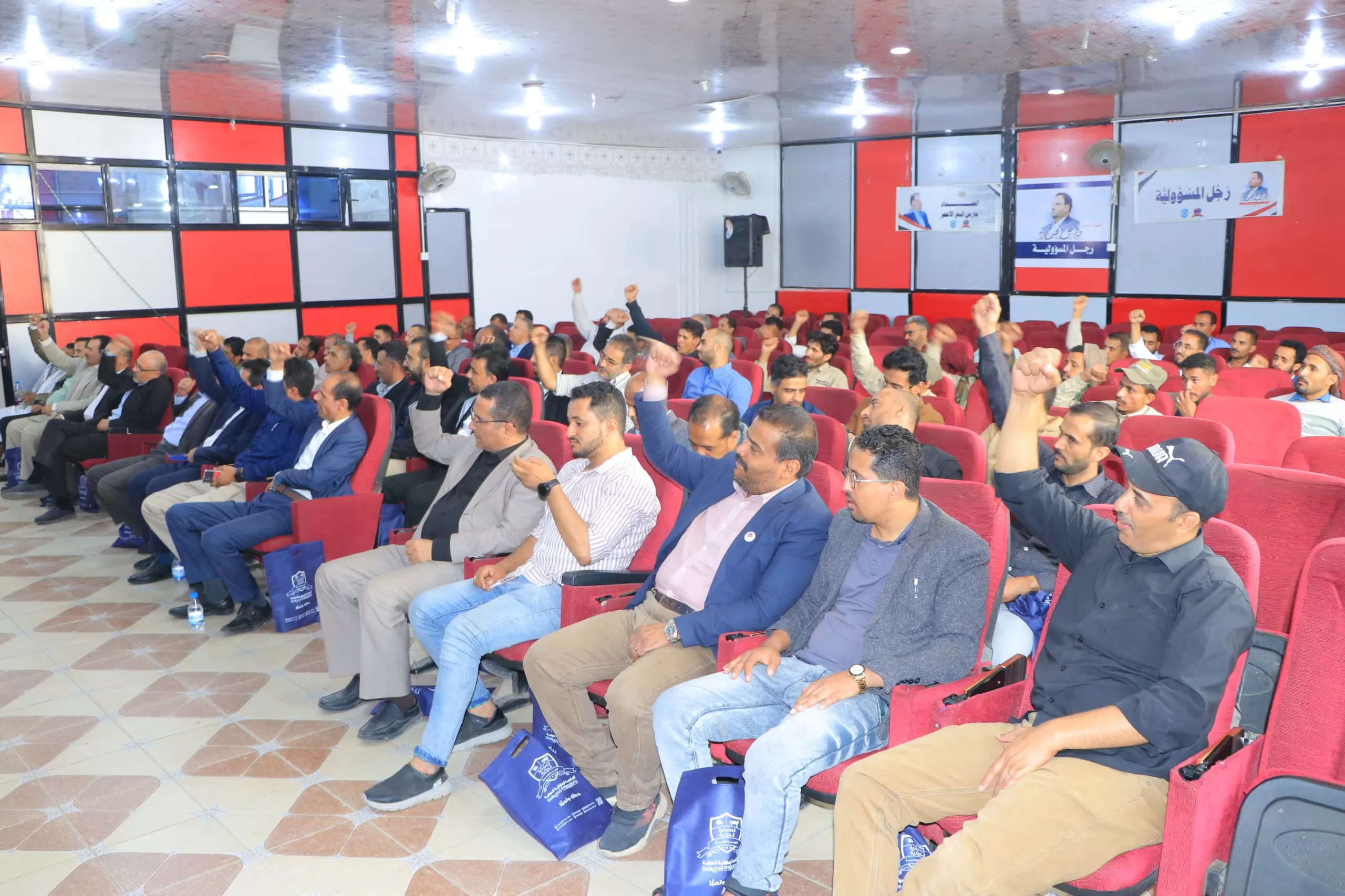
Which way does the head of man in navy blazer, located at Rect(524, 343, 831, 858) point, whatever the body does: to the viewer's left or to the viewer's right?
to the viewer's left

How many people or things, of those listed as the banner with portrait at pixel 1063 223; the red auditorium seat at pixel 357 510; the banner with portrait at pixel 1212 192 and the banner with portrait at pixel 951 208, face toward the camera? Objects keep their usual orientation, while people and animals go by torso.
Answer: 3

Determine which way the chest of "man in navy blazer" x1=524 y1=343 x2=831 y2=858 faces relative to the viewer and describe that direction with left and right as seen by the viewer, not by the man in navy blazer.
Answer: facing the viewer and to the left of the viewer

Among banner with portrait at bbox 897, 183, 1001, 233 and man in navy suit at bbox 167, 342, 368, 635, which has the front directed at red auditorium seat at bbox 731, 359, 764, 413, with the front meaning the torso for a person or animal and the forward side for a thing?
the banner with portrait

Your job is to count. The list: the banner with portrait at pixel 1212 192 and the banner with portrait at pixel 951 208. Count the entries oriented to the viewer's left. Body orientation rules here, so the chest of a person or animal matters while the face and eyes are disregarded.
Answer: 0

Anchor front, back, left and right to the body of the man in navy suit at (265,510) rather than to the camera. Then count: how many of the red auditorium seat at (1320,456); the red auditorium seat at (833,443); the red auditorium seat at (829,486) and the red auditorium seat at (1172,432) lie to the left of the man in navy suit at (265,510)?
4

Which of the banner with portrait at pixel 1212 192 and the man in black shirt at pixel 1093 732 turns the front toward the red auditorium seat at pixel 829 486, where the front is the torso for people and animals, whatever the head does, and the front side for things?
the banner with portrait

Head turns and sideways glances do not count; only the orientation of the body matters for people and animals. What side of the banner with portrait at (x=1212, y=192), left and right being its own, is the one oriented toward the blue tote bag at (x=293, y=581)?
front

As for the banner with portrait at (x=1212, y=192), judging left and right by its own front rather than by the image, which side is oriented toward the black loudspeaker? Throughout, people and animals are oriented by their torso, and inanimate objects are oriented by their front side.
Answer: right

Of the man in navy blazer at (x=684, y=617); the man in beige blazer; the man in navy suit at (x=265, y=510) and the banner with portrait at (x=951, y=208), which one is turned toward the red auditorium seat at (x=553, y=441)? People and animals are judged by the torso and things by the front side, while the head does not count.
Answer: the banner with portrait
